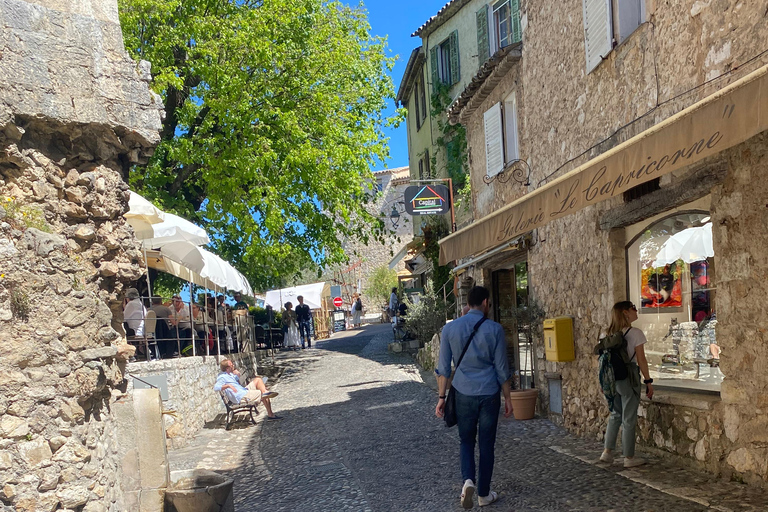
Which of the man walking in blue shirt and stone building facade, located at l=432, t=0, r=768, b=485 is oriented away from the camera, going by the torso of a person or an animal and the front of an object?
the man walking in blue shirt

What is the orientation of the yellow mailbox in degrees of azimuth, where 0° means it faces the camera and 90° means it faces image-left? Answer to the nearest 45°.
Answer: approximately 45°

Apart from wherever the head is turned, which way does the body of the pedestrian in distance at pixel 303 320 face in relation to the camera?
toward the camera

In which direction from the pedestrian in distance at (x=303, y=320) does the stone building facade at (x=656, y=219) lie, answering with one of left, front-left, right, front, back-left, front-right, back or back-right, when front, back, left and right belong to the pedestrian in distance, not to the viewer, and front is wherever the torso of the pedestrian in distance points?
front

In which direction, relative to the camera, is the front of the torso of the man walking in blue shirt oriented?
away from the camera

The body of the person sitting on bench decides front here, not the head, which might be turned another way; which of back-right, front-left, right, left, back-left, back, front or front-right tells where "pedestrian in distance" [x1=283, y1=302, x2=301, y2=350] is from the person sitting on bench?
left

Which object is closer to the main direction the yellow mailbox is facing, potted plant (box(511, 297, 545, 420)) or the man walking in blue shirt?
the man walking in blue shirt

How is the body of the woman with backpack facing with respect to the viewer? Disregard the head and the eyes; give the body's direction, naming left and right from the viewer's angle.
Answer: facing away from the viewer and to the right of the viewer

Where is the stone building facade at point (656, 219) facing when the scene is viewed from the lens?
facing the viewer and to the left of the viewer

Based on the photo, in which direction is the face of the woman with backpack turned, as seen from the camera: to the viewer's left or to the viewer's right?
to the viewer's right

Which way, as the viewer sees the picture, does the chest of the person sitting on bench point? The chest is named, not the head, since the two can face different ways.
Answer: to the viewer's right
